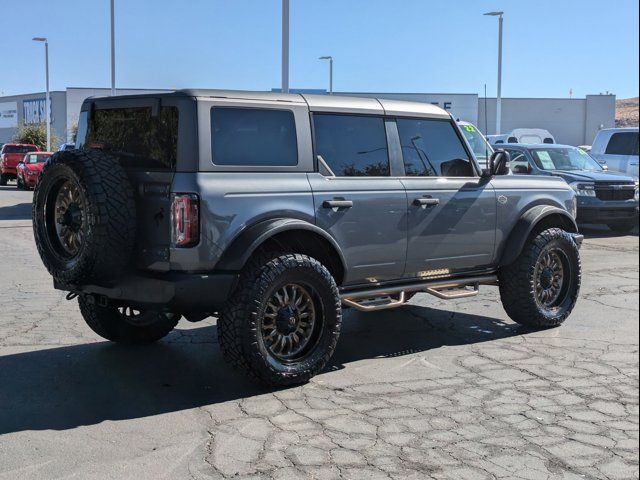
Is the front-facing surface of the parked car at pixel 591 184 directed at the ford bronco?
no

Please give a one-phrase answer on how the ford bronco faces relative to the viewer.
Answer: facing away from the viewer and to the right of the viewer

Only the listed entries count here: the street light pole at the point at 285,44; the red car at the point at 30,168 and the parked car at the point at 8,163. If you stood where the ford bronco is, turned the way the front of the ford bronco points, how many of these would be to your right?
0

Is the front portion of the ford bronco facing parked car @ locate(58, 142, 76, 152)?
no

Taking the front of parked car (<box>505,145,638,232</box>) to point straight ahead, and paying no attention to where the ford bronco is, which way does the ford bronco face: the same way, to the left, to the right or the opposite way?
to the left

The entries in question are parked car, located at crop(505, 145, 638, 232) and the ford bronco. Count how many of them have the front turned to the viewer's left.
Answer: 0

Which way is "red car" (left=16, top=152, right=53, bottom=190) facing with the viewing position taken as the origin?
facing the viewer and to the left of the viewer

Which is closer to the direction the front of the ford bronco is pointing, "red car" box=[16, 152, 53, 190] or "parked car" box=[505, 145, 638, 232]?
the parked car

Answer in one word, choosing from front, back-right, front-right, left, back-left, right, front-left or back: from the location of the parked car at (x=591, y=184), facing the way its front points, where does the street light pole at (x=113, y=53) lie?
back

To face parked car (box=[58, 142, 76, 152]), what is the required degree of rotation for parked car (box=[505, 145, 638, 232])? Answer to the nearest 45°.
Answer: approximately 135° to its right

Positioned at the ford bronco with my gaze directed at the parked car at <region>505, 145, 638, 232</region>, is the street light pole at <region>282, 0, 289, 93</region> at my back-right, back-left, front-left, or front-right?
front-left

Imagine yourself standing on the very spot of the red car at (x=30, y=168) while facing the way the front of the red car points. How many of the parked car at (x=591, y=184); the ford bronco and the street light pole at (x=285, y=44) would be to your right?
0

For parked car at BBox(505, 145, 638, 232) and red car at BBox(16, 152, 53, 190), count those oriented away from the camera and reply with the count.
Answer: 0

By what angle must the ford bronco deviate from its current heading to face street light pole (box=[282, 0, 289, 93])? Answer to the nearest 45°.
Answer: approximately 45° to its left

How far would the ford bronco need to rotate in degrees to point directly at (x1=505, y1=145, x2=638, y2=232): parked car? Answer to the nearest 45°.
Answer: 0° — it already faces it
